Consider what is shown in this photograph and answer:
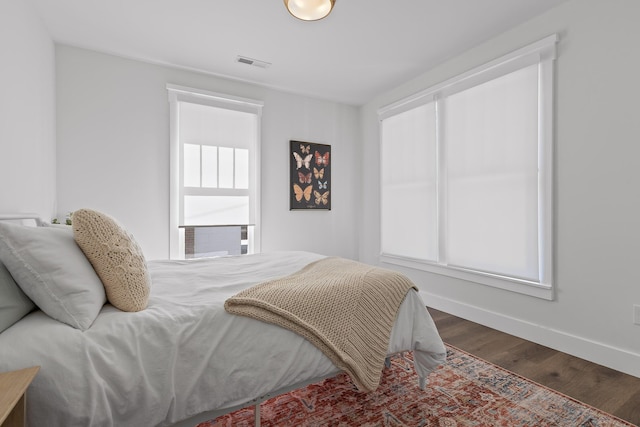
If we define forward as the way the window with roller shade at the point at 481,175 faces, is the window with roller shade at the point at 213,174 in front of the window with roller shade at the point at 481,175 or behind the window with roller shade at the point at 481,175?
in front

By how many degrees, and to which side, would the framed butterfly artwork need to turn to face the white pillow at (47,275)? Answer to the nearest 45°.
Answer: approximately 45° to its right

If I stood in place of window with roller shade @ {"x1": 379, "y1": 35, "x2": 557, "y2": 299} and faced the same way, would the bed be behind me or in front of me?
in front

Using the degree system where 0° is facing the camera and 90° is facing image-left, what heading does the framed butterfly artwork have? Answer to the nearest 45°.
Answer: approximately 315°

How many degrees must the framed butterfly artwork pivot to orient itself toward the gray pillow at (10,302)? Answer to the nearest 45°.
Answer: approximately 45° to its right

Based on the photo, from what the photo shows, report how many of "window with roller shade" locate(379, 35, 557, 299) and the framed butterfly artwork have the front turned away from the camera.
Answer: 0

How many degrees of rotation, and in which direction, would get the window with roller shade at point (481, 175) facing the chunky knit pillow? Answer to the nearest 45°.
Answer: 0° — it already faces it

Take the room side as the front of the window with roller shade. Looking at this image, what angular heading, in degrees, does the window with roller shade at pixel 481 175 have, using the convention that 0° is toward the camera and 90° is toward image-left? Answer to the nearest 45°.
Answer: approximately 45°
